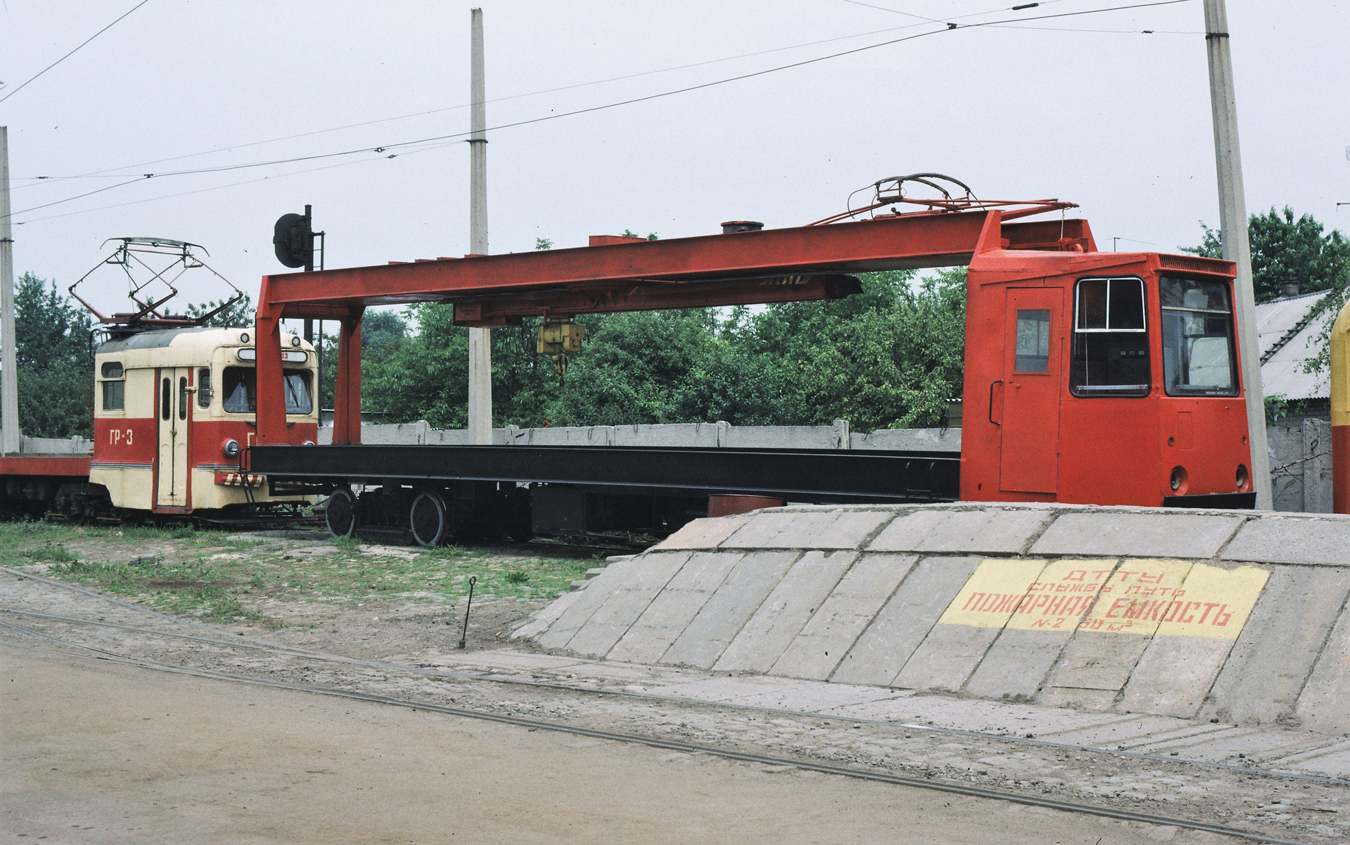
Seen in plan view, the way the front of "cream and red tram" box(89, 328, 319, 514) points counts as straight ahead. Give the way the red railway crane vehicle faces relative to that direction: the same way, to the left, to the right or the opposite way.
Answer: the same way

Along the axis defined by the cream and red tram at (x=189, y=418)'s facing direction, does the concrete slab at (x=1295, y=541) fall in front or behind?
in front

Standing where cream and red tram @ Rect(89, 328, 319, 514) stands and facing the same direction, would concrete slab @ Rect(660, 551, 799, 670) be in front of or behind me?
in front

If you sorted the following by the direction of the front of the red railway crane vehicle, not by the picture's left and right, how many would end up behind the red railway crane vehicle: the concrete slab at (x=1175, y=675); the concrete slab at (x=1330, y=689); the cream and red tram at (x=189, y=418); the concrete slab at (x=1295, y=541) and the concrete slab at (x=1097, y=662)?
1

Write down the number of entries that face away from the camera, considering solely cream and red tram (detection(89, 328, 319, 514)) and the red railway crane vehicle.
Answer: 0

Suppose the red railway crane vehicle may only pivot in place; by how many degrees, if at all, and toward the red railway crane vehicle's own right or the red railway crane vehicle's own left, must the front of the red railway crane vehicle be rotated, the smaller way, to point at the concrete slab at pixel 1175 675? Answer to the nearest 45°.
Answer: approximately 45° to the red railway crane vehicle's own right

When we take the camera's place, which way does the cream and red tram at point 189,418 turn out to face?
facing the viewer and to the right of the viewer

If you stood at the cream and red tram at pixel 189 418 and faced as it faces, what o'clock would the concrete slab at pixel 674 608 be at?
The concrete slab is roughly at 1 o'clock from the cream and red tram.

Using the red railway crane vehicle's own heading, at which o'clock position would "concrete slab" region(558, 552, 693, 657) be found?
The concrete slab is roughly at 4 o'clock from the red railway crane vehicle.

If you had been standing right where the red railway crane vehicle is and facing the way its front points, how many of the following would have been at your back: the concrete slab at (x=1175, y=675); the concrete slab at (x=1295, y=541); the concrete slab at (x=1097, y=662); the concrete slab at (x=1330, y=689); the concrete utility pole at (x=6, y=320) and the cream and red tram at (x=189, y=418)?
2

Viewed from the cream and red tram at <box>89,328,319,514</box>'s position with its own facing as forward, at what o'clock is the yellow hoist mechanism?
The yellow hoist mechanism is roughly at 12 o'clock from the cream and red tram.

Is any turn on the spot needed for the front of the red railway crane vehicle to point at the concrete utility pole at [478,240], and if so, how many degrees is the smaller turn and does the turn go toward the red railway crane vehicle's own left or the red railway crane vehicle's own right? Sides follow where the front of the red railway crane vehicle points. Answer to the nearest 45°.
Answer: approximately 180°

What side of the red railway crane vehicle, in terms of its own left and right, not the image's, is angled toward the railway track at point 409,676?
right
